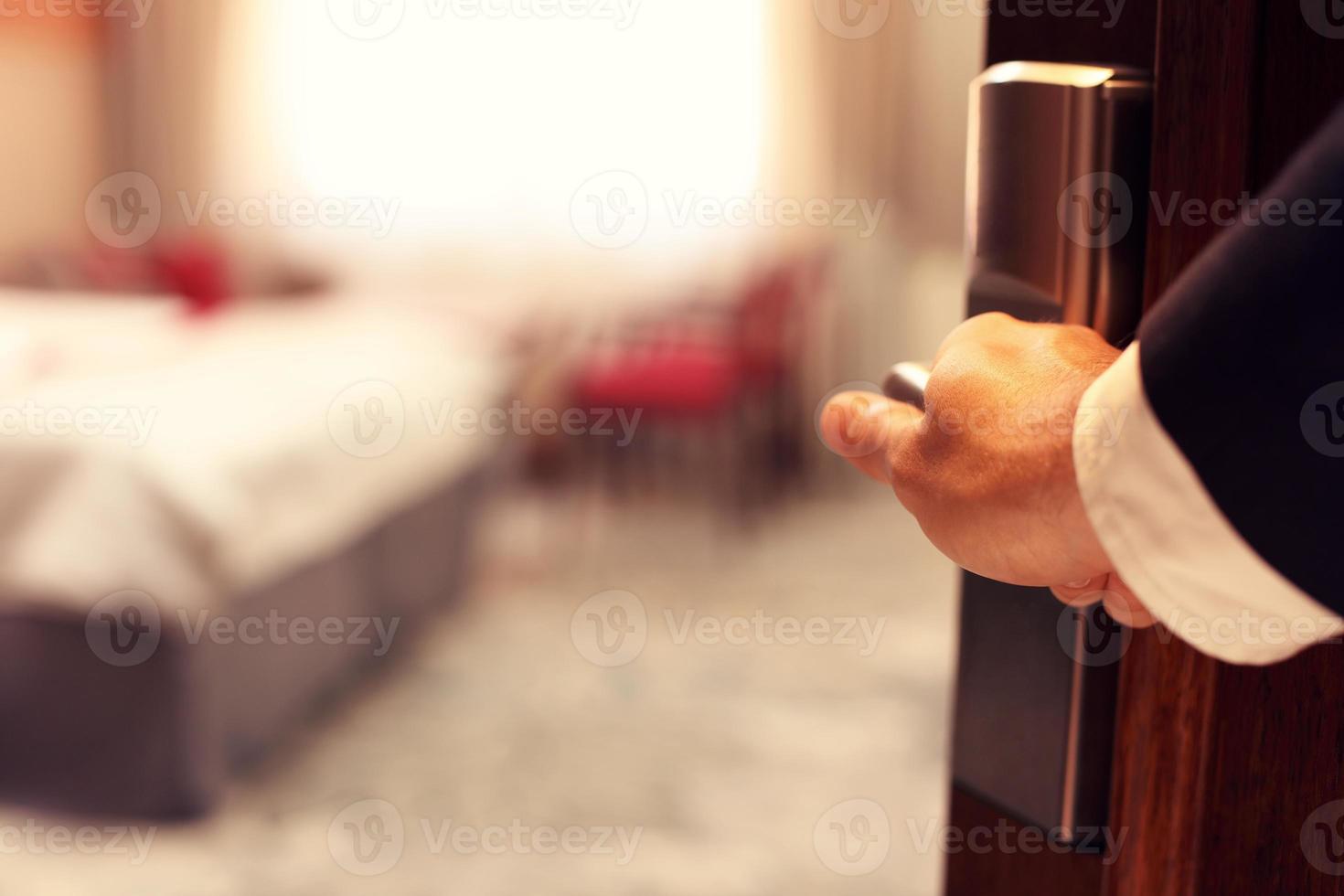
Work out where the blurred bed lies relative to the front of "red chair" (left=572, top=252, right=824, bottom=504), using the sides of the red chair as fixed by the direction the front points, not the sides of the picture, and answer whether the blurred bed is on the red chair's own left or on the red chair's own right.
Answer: on the red chair's own left

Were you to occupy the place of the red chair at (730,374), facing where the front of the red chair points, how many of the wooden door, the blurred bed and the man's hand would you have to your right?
0

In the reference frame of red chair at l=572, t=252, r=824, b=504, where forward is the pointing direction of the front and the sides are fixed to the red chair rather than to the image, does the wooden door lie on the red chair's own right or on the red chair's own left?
on the red chair's own left

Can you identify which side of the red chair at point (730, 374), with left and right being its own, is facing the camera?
left

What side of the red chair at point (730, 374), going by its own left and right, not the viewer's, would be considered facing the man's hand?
left

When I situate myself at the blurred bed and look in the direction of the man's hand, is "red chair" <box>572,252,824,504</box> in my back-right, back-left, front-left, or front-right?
back-left

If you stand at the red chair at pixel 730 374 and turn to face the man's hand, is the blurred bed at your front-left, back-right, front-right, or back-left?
front-right

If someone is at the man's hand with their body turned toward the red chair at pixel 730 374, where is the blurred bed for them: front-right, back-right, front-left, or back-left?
front-left
